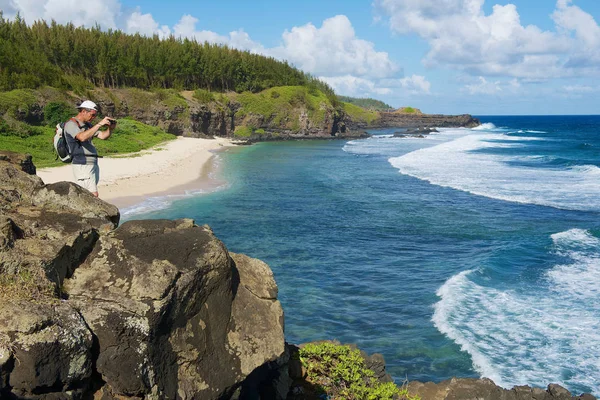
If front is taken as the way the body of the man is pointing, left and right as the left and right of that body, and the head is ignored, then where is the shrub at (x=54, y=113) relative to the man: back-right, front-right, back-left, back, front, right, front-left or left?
left

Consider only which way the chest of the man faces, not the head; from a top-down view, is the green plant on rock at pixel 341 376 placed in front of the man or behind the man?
in front

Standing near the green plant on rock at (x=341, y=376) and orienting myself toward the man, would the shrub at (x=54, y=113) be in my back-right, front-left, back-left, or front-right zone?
front-right

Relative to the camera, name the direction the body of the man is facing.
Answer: to the viewer's right

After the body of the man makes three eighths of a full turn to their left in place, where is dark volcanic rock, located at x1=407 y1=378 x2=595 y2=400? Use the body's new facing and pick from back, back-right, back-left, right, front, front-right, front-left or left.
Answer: back-right
